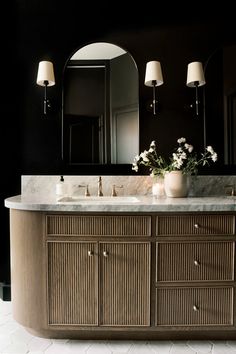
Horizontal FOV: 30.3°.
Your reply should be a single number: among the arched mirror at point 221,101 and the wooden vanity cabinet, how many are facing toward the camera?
2

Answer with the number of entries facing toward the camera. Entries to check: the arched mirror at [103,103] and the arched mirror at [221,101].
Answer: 2

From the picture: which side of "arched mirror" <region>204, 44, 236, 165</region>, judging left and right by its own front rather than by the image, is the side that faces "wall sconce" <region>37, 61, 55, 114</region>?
right

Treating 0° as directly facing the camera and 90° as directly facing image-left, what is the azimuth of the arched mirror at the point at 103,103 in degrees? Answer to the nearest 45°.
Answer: approximately 0°

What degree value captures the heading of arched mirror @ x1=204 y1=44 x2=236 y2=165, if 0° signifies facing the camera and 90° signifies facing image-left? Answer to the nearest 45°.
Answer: approximately 0°
